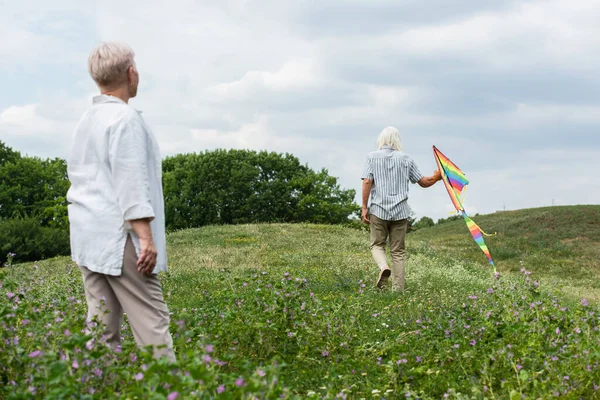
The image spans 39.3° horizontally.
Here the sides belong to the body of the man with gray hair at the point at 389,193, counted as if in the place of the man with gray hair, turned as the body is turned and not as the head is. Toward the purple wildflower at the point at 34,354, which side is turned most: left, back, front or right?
back

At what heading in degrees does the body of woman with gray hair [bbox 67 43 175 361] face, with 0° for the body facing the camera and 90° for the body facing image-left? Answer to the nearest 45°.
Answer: approximately 225°

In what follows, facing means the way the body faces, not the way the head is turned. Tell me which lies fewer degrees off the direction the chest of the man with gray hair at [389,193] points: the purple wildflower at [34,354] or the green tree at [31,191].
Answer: the green tree

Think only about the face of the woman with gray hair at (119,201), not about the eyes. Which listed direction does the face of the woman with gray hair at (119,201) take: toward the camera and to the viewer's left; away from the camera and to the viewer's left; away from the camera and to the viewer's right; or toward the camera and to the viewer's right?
away from the camera and to the viewer's right

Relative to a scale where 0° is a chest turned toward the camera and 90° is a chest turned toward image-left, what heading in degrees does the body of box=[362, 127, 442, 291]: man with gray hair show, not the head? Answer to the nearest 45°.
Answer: approximately 180°

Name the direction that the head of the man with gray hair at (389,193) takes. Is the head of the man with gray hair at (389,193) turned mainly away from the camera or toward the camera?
away from the camera

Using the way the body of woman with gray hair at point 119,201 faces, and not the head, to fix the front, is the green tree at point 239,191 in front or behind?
in front
